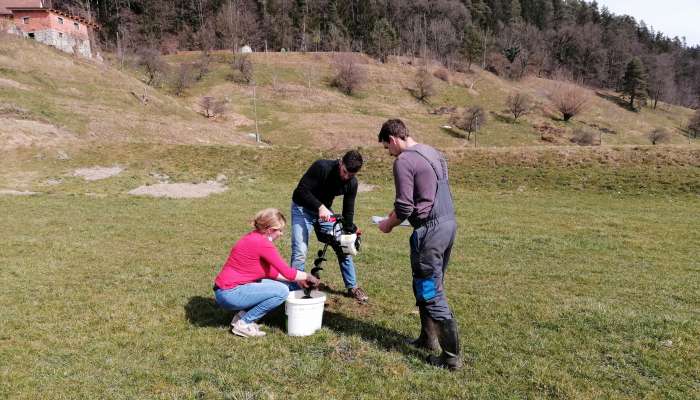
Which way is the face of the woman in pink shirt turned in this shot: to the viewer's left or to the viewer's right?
to the viewer's right

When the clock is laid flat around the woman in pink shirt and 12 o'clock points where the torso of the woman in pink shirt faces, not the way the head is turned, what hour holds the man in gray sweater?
The man in gray sweater is roughly at 1 o'clock from the woman in pink shirt.

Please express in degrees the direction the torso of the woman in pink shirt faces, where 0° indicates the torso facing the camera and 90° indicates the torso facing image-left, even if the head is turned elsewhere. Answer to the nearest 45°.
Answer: approximately 270°
